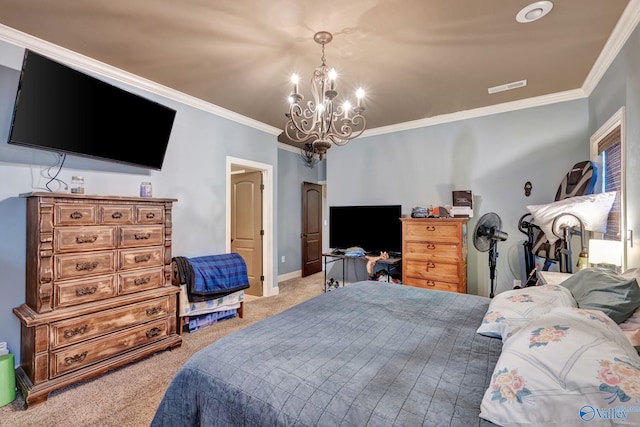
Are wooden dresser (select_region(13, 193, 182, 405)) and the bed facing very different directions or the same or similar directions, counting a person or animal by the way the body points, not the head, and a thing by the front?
very different directions

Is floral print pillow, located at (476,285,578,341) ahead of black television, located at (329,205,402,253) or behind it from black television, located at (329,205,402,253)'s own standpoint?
ahead

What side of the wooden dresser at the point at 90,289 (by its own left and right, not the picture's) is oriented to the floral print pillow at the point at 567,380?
front

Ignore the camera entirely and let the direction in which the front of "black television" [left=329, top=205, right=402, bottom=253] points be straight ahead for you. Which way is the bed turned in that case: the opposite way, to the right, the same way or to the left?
to the right

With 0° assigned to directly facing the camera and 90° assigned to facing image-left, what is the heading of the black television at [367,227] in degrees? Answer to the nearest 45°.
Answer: approximately 0°

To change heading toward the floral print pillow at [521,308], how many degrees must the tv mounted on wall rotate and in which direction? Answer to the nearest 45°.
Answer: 0° — it already faces it

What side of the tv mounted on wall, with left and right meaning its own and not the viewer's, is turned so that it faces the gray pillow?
front

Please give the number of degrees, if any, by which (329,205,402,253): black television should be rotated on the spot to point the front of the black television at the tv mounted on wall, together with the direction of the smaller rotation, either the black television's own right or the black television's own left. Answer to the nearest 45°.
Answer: approximately 45° to the black television's own right

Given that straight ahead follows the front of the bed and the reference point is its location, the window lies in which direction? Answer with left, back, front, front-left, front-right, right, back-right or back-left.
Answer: back-right

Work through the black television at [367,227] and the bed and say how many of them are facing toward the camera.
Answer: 1

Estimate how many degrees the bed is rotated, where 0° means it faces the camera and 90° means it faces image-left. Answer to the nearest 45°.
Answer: approximately 90°

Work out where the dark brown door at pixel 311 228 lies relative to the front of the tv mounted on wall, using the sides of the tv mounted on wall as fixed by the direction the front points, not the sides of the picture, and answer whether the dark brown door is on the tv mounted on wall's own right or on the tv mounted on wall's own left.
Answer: on the tv mounted on wall's own left

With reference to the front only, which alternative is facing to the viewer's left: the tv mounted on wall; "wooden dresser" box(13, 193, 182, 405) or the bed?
the bed

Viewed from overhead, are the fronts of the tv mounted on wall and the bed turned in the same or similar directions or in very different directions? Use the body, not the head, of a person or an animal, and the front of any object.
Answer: very different directions

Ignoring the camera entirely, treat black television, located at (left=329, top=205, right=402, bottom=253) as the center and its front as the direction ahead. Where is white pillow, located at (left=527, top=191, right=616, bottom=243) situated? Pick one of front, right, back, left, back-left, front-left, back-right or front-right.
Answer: front-left

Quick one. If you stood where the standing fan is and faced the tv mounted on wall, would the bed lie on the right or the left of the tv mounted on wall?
left
